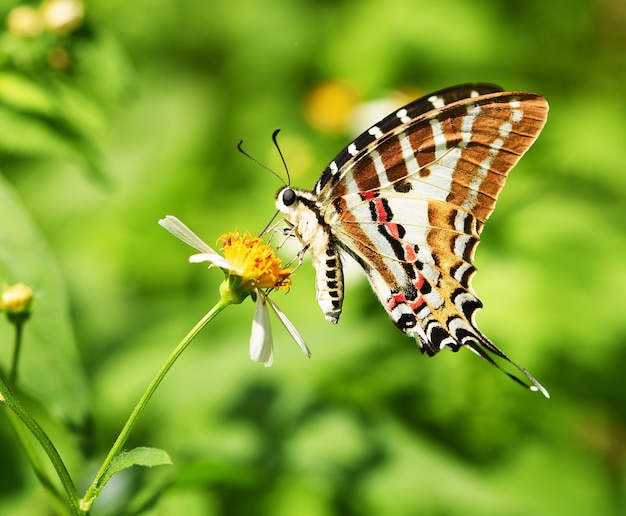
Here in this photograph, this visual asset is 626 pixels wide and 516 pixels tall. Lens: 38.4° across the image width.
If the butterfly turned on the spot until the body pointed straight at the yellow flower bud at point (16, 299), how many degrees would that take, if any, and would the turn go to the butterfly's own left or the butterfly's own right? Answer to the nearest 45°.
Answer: approximately 45° to the butterfly's own left

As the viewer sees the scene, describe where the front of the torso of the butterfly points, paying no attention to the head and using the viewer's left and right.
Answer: facing to the left of the viewer

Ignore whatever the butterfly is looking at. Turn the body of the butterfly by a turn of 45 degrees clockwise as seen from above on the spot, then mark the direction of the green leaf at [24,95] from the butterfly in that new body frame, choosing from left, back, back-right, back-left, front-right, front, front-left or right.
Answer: front-left
